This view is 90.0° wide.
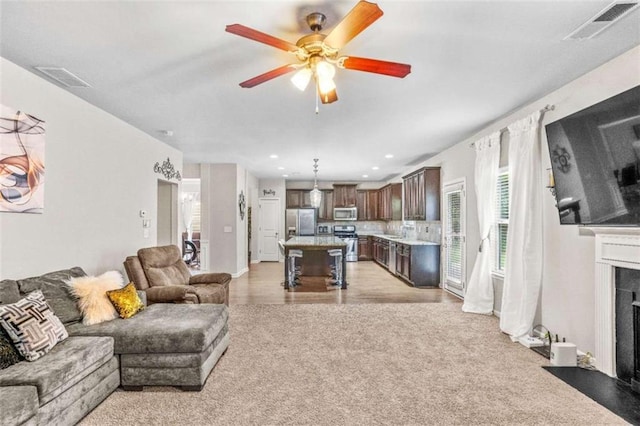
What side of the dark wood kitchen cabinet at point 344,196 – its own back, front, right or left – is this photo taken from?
front

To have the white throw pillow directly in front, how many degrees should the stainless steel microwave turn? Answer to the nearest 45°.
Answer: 0° — it already faces it

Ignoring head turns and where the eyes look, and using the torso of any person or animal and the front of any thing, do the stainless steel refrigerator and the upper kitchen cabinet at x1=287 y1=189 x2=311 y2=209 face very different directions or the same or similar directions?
same or similar directions

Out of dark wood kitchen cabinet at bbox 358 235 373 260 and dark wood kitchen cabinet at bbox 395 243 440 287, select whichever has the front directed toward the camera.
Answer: dark wood kitchen cabinet at bbox 358 235 373 260

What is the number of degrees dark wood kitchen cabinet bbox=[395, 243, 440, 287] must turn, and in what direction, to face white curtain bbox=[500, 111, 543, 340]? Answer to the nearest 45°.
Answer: approximately 90° to its left

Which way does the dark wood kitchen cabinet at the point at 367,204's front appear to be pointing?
toward the camera

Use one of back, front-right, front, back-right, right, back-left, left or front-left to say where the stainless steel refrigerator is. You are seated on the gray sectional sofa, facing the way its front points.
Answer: left

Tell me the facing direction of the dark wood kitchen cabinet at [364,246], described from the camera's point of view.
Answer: facing the viewer

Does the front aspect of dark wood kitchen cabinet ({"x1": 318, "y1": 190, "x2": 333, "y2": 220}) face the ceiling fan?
yes

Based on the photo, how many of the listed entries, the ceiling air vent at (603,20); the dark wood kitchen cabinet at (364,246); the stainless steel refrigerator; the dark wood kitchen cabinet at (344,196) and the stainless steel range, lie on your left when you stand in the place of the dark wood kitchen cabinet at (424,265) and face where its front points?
1

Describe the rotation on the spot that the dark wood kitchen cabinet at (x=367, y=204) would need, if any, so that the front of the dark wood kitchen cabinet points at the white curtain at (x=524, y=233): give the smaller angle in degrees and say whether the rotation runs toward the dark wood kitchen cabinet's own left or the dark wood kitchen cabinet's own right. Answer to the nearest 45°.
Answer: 0° — it already faces it

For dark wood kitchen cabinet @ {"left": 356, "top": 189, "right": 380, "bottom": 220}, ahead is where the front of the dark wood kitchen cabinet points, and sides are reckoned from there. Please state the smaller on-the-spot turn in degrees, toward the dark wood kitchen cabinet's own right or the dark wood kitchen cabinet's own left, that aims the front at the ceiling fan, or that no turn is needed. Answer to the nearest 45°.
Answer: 0° — it already faces it

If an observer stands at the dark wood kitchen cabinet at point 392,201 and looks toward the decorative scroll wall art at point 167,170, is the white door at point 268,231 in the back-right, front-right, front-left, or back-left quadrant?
front-right

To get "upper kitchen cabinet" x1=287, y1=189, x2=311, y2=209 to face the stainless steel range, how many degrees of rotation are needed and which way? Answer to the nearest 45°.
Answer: approximately 90° to its left

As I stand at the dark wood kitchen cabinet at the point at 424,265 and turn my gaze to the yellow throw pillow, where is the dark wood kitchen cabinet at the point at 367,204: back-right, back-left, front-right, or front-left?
back-right

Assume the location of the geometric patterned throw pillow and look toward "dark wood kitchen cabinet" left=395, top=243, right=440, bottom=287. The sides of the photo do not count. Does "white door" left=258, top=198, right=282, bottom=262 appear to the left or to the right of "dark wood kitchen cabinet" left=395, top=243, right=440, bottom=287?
left
